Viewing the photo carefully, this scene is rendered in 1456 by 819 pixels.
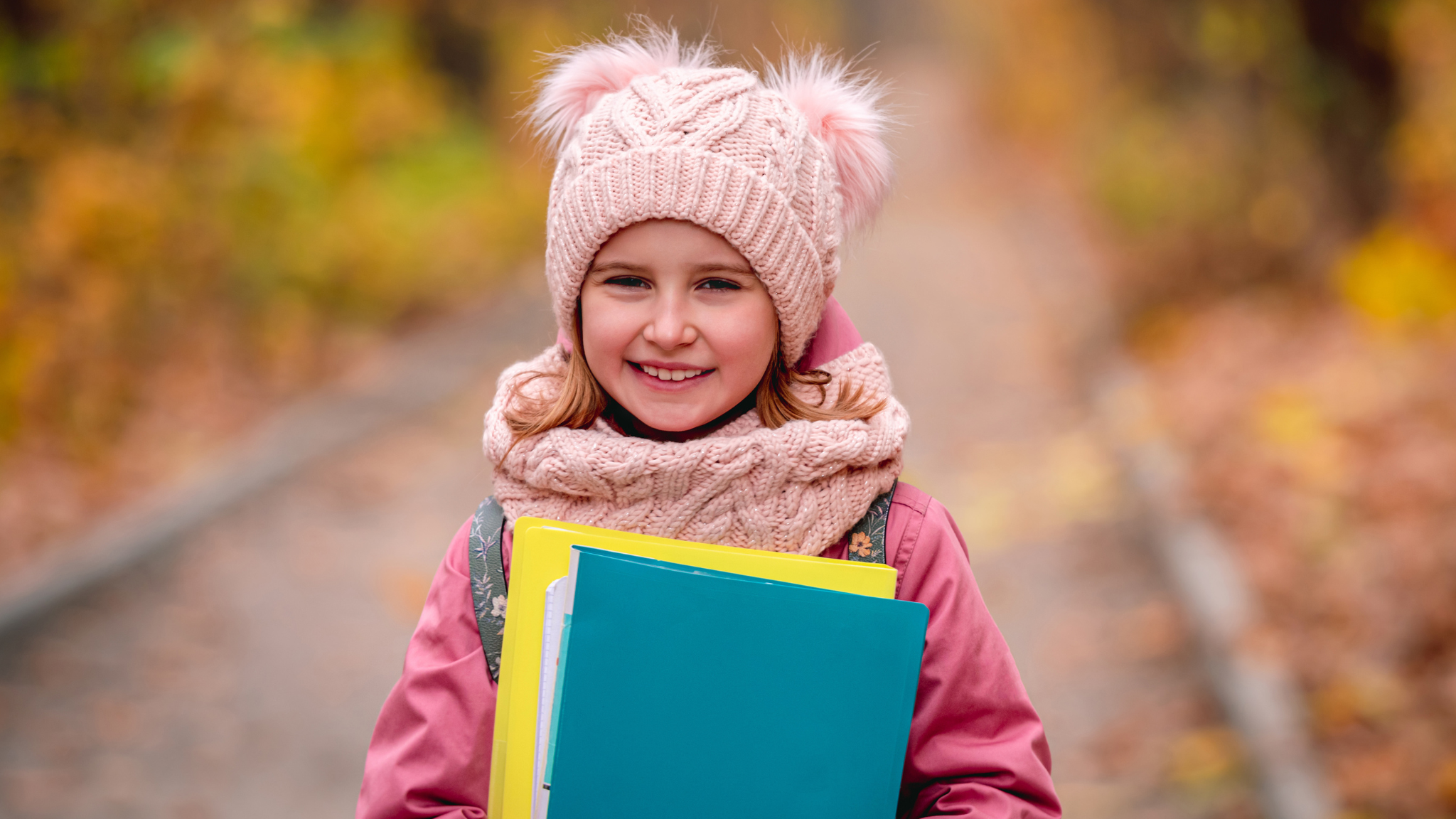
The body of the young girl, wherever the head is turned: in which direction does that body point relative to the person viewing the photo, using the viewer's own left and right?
facing the viewer

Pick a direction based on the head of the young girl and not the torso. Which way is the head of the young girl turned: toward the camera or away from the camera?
toward the camera
